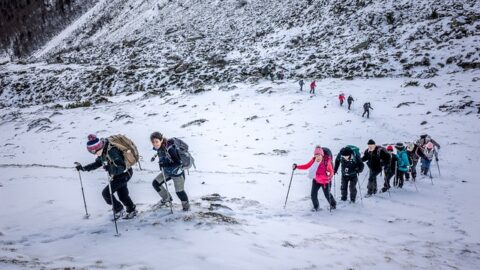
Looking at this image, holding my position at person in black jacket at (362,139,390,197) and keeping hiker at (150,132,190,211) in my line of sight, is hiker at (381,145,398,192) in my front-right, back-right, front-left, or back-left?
back-right

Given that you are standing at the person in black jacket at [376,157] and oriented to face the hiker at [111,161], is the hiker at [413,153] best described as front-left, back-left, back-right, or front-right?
back-right

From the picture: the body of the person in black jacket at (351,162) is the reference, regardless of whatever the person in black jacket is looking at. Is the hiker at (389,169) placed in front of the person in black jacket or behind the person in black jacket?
behind

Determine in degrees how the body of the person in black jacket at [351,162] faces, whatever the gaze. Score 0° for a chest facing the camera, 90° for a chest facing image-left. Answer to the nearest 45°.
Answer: approximately 45°

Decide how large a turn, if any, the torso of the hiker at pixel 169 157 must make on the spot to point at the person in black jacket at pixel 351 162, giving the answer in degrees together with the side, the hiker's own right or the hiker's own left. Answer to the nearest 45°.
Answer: approximately 135° to the hiker's own left

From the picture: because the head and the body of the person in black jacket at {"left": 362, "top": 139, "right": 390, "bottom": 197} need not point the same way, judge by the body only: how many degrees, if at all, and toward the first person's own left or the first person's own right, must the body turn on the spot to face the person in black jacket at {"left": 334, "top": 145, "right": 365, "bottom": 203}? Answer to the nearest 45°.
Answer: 0° — they already face them

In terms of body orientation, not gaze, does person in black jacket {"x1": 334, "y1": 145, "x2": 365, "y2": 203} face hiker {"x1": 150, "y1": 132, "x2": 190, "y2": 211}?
yes

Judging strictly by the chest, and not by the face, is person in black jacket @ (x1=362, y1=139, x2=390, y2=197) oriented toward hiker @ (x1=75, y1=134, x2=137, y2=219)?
yes

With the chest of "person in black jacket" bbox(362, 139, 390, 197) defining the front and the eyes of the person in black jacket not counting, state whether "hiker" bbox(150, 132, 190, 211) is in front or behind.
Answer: in front
